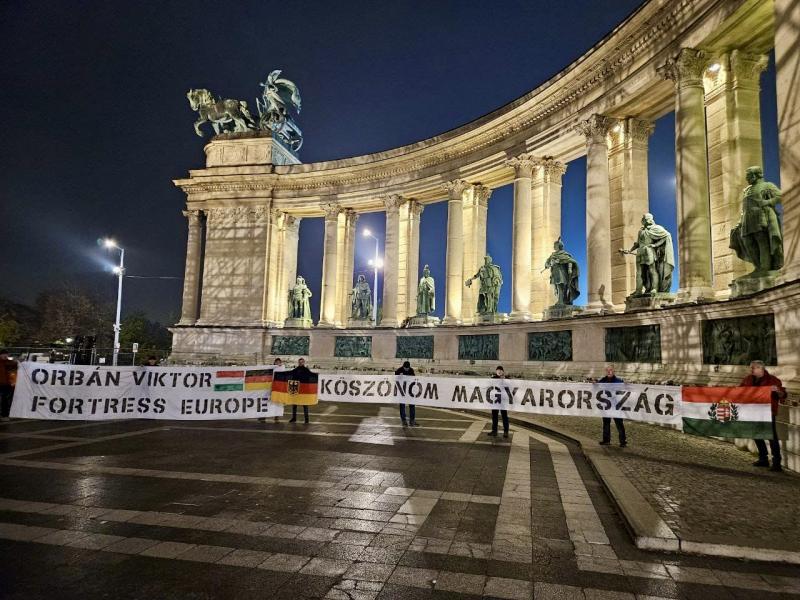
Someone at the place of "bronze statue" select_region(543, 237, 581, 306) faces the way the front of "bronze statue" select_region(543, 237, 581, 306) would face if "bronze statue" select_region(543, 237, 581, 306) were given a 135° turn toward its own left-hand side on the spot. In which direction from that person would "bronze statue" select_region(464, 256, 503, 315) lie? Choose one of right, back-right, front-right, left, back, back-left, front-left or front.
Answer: back-left

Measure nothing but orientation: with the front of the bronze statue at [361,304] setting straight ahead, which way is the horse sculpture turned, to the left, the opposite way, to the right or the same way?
to the right

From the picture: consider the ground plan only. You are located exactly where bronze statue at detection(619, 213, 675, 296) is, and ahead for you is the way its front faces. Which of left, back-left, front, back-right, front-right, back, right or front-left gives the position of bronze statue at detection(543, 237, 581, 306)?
right

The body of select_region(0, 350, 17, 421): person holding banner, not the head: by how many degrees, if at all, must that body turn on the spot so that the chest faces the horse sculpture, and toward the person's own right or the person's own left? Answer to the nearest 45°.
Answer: approximately 135° to the person's own left

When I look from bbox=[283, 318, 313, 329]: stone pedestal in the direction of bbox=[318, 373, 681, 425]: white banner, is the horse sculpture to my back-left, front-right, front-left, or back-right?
back-right

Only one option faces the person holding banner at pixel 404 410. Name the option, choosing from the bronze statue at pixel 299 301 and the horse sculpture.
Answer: the bronze statue

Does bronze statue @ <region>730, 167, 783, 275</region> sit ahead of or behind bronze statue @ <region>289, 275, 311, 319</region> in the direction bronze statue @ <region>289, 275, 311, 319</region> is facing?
ahead

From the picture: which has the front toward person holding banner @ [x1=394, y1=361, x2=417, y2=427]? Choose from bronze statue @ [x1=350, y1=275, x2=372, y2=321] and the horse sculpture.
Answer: the bronze statue
